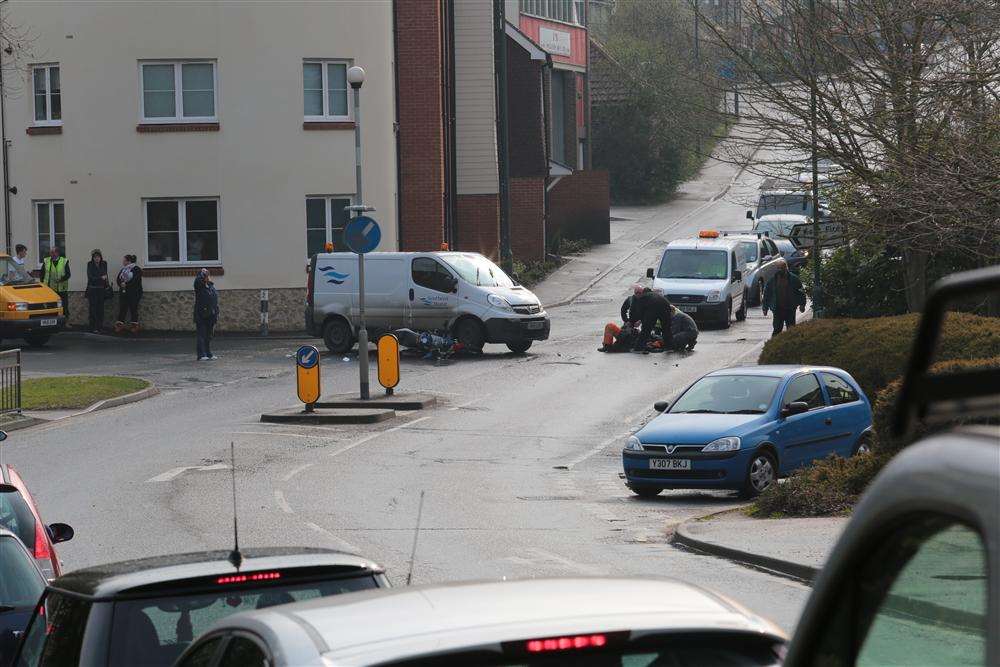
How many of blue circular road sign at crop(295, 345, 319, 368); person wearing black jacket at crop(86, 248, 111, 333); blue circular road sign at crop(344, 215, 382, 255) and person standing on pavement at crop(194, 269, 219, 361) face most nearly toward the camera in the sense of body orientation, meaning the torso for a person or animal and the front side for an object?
3

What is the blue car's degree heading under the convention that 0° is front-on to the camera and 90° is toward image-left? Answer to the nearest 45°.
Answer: approximately 45°

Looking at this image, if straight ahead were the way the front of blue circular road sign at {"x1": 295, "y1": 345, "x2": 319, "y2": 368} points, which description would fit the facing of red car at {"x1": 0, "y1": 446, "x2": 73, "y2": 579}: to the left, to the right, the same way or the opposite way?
the opposite way

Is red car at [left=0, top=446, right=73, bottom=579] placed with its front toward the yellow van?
yes

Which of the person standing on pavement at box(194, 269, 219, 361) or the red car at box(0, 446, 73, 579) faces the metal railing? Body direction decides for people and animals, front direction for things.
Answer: the red car

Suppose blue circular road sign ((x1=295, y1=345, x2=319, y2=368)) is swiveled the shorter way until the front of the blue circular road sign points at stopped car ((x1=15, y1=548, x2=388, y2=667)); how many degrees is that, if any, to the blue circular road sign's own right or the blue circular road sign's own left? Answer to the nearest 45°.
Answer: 0° — it already faces it

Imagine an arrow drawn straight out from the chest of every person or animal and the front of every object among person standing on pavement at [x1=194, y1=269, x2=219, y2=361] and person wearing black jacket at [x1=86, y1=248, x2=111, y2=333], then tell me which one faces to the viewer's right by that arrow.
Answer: the person standing on pavement

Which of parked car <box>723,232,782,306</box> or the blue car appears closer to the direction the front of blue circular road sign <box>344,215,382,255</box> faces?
the blue car

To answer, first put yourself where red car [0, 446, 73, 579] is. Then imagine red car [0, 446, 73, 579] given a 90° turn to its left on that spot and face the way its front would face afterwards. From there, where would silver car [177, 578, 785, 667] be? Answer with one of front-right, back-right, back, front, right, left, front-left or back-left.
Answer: left

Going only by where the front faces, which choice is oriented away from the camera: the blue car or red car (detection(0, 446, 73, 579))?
the red car

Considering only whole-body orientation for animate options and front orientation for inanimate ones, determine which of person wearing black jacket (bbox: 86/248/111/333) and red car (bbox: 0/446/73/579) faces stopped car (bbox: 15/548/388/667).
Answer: the person wearing black jacket

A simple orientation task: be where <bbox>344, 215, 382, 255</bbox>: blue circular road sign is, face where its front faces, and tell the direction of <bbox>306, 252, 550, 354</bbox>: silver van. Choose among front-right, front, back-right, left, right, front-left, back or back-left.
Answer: back
